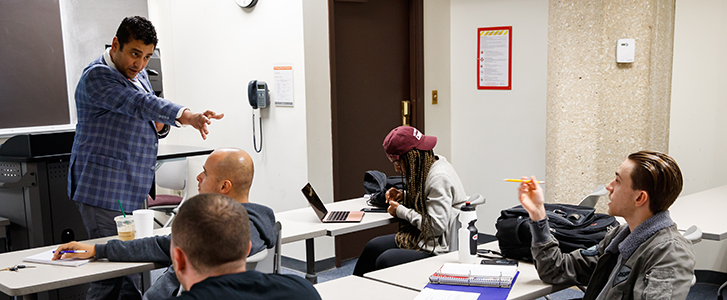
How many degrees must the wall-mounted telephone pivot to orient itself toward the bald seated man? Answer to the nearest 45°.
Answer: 0° — it already faces them

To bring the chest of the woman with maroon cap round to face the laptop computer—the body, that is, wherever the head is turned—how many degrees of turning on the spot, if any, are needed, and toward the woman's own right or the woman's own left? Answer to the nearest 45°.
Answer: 0° — they already face it

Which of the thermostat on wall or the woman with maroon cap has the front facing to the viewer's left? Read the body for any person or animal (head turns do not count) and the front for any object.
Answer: the woman with maroon cap

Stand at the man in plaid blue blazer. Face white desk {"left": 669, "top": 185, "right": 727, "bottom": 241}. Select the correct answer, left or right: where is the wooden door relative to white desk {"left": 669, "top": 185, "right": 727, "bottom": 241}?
left

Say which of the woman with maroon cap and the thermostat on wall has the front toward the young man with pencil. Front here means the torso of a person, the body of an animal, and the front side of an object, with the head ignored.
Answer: the thermostat on wall

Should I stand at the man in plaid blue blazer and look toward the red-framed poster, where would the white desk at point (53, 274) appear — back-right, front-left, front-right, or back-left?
back-right

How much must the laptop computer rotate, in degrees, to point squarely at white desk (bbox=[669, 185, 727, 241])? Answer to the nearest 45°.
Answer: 0° — it already faces it

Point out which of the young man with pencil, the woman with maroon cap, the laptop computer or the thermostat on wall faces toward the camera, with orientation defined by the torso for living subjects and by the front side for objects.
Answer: the thermostat on wall

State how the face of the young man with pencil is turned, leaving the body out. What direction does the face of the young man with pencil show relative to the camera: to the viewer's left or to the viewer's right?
to the viewer's left

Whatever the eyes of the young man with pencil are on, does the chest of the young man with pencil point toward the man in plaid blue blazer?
yes

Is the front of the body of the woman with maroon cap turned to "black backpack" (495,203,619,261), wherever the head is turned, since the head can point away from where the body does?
no

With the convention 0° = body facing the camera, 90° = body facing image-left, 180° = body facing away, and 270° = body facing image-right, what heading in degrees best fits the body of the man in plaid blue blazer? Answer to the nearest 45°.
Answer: approximately 315°

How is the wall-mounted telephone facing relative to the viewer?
toward the camera

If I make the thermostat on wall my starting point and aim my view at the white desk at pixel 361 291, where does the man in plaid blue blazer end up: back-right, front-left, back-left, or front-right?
front-right

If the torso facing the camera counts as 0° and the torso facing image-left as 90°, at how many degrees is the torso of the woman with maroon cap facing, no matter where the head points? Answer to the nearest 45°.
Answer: approximately 90°

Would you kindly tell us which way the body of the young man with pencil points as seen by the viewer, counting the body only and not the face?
to the viewer's left

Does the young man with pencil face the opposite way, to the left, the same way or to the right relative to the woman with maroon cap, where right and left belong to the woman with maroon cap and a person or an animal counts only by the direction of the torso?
the same way

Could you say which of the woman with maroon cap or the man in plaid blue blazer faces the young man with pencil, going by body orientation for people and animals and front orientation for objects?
the man in plaid blue blazer

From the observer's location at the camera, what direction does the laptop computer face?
facing to the right of the viewer

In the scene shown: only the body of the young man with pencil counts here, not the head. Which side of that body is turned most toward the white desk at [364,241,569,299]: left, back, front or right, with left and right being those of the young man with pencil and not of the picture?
front

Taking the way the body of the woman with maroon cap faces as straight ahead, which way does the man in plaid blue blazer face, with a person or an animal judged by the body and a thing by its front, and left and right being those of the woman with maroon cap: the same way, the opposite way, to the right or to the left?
the opposite way

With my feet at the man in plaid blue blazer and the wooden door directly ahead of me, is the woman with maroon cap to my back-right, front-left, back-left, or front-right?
front-right

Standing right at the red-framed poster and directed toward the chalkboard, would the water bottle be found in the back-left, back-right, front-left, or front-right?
front-left

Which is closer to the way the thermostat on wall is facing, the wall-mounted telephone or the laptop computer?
the laptop computer
